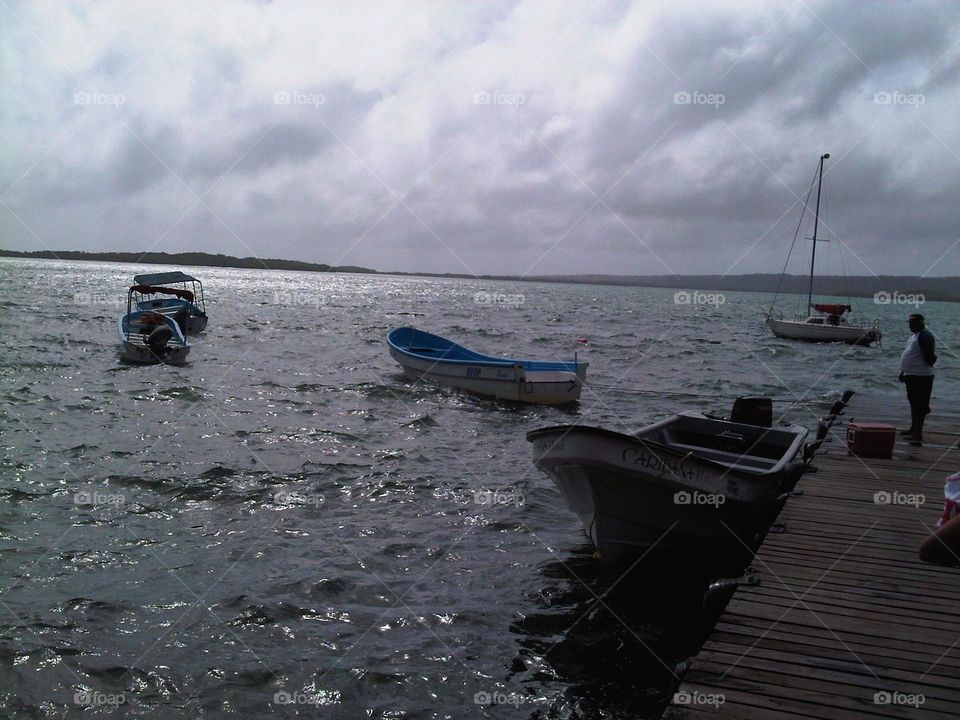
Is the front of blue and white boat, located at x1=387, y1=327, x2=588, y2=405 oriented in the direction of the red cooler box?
no

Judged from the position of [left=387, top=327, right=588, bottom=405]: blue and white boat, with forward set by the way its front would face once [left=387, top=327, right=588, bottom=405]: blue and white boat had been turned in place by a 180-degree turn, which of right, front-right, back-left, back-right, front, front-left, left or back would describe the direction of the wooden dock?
front-right

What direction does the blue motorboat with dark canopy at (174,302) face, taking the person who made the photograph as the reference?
facing away from the viewer and to the left of the viewer

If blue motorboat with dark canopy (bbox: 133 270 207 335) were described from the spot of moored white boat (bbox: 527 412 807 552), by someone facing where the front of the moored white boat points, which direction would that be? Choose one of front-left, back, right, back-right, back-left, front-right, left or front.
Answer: right

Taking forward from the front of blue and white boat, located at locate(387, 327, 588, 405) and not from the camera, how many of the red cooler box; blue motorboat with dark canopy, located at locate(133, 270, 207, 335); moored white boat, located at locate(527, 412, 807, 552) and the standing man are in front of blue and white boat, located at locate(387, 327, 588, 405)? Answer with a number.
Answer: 1

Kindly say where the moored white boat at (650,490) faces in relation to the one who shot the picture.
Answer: facing the viewer and to the left of the viewer

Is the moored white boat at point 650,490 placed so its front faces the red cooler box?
no

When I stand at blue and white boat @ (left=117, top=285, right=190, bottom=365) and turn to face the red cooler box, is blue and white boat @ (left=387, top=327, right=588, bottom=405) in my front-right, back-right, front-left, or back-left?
front-left

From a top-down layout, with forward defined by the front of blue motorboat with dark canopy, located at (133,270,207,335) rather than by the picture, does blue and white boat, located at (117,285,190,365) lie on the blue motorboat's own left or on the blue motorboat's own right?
on the blue motorboat's own left

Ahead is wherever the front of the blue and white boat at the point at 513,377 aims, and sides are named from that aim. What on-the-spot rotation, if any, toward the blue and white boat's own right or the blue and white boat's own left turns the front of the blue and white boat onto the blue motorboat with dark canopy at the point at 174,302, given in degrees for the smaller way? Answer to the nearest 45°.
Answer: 0° — it already faces it

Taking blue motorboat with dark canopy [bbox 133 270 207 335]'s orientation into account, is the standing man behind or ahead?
behind

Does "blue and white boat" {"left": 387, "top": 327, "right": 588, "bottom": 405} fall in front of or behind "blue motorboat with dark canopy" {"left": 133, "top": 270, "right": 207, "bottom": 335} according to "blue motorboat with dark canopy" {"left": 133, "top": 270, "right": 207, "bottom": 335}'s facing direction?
behind

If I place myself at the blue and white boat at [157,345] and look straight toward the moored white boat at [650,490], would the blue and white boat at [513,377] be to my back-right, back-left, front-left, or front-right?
front-left

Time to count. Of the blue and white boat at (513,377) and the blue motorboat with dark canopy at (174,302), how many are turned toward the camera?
0

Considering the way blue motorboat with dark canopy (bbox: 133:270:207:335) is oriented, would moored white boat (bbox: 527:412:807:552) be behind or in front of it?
behind

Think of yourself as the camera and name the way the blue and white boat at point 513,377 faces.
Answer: facing away from the viewer and to the left of the viewer

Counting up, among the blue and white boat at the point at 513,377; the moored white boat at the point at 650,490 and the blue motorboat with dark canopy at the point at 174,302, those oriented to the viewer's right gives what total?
0

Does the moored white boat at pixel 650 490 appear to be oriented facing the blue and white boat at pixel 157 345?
no
